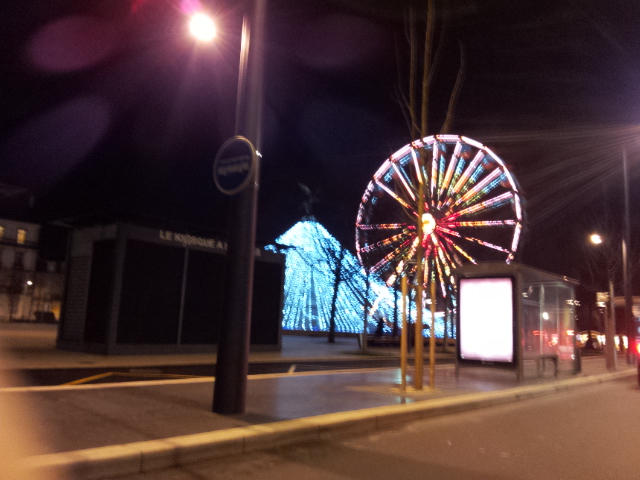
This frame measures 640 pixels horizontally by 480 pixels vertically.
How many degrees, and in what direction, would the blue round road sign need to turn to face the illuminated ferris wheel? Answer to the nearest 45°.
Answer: approximately 180°

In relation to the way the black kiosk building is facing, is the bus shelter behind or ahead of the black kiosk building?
ahead

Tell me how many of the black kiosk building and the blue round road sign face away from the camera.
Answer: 0

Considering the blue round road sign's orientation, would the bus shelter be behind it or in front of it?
behind

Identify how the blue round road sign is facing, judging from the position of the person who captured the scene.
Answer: facing the viewer and to the left of the viewer

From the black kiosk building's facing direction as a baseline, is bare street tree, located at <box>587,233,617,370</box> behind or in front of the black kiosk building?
in front

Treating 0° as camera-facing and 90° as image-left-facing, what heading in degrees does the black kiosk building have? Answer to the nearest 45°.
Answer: approximately 315°

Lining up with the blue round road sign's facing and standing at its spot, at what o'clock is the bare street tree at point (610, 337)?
The bare street tree is roughly at 6 o'clock from the blue round road sign.
